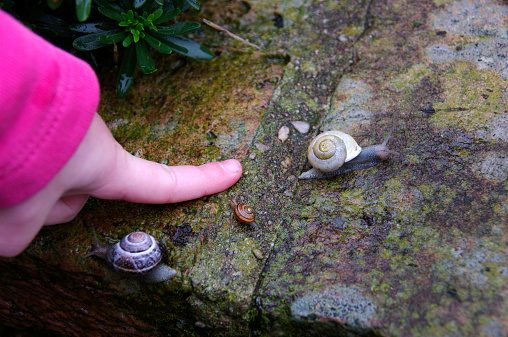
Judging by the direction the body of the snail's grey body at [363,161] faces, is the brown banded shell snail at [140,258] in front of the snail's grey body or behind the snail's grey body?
behind

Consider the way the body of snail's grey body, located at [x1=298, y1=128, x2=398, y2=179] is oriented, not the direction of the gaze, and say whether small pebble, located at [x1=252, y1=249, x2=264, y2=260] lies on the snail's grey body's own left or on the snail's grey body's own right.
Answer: on the snail's grey body's own right

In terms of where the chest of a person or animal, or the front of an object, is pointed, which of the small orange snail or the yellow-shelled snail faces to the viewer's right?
the yellow-shelled snail

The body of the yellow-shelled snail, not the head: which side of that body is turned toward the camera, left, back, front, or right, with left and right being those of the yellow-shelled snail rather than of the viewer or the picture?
right

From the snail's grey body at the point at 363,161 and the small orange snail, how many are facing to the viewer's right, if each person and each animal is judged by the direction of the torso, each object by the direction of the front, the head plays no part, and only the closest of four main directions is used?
1

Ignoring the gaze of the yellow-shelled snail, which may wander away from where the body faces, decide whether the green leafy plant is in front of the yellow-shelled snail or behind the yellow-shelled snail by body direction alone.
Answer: behind

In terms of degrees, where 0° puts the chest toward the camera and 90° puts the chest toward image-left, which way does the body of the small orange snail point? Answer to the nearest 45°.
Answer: approximately 135°

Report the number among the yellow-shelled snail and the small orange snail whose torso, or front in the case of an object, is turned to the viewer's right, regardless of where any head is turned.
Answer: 1

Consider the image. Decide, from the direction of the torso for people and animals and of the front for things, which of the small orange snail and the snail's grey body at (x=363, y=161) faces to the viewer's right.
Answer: the snail's grey body
